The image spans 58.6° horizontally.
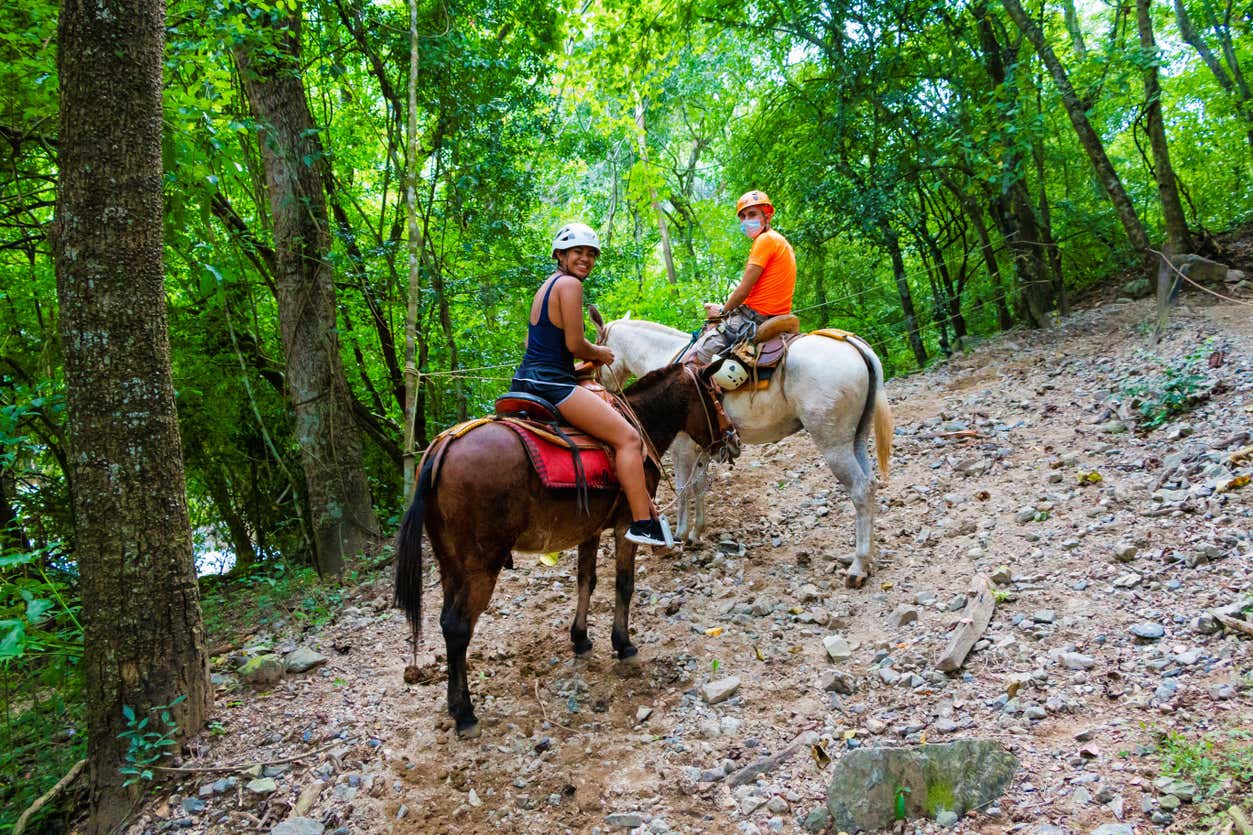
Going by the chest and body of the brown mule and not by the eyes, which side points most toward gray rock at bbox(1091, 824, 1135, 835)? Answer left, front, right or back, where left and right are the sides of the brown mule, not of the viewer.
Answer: right

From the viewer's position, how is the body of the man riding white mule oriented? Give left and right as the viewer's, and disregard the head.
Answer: facing to the left of the viewer

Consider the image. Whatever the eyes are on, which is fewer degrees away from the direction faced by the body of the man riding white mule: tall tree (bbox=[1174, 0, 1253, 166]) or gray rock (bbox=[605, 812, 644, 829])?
the gray rock

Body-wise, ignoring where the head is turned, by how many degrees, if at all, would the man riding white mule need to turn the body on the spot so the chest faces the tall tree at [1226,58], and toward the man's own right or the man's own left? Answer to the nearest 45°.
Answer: approximately 135° to the man's own right

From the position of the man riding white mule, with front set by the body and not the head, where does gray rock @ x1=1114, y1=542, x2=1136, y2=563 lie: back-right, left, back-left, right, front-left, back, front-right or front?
back-left

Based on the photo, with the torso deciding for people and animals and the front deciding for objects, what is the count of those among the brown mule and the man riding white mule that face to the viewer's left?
1

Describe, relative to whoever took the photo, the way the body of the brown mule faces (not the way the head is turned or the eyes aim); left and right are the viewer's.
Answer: facing away from the viewer and to the right of the viewer

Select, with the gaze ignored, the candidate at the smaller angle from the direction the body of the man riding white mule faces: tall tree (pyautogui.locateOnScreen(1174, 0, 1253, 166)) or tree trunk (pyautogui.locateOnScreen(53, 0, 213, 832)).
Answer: the tree trunk

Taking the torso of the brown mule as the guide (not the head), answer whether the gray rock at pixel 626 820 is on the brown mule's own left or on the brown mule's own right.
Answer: on the brown mule's own right

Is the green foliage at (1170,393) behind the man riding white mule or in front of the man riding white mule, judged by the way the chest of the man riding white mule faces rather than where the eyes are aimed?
behind

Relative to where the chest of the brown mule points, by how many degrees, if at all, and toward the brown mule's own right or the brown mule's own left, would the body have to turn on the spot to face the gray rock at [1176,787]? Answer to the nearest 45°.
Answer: approximately 90° to the brown mule's own right
